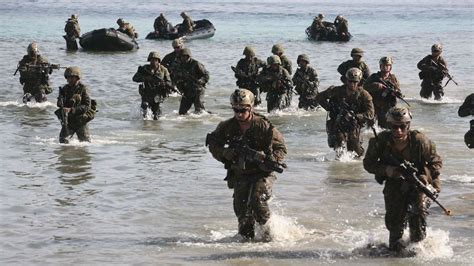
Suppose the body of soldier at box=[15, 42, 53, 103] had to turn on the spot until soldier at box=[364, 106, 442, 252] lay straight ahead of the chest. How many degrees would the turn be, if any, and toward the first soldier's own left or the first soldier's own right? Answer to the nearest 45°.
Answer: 0° — they already face them

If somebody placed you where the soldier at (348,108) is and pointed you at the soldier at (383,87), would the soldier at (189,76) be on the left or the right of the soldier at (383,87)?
left

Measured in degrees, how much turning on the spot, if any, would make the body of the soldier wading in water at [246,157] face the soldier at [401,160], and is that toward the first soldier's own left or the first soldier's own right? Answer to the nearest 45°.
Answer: approximately 90° to the first soldier's own left

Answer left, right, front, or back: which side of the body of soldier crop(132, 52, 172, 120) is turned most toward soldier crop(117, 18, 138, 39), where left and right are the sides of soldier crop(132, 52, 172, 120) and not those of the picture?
back

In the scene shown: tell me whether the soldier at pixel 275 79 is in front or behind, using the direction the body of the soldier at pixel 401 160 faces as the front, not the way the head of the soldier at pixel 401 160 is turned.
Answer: behind

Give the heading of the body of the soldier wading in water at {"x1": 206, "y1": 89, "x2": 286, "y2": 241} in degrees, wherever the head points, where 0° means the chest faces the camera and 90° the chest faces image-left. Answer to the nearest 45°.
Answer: approximately 0°

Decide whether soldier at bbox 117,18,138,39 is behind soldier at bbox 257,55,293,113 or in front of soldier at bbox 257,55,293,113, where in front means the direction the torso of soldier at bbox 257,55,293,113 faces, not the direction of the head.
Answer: behind

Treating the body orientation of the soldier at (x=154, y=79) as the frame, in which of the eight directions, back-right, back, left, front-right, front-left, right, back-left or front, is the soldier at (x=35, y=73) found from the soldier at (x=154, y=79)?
back-right
